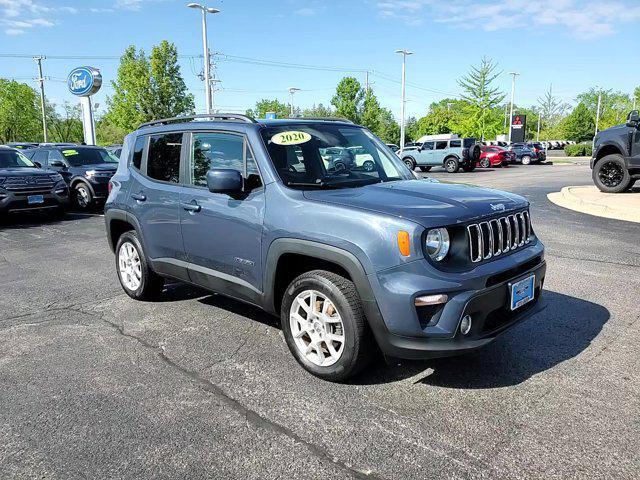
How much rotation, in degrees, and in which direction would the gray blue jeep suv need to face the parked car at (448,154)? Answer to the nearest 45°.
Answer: approximately 135° to its left

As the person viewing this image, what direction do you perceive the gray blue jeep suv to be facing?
facing the viewer and to the right of the viewer

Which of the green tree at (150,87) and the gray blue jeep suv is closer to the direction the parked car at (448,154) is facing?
the green tree

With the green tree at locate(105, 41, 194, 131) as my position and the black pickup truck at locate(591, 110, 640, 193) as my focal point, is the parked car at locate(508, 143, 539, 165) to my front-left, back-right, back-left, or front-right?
front-left

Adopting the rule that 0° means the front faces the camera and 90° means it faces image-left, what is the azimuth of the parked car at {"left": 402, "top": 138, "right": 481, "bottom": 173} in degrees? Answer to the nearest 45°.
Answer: approximately 135°

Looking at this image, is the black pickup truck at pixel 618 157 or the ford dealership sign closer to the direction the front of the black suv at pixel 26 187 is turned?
the black pickup truck

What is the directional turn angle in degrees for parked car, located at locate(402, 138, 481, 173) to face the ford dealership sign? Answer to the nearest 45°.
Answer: approximately 45° to its left

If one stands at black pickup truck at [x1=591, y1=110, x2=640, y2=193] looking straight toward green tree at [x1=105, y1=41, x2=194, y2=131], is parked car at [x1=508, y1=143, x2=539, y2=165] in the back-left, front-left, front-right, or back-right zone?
front-right

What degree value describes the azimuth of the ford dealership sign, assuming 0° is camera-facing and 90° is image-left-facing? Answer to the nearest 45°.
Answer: approximately 45°

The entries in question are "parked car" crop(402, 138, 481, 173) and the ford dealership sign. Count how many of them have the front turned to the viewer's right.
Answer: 0

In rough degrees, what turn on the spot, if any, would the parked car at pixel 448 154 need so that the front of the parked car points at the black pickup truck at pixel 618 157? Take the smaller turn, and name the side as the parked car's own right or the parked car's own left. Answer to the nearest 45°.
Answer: approximately 135° to the parked car's own left

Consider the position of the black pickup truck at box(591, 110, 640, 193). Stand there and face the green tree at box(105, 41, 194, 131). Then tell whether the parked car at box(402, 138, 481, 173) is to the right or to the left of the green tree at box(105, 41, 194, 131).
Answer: right

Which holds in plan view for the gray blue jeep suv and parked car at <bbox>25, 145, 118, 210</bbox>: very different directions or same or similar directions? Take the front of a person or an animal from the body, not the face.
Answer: same or similar directions

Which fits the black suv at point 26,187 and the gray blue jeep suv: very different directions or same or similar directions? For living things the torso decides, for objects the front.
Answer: same or similar directions

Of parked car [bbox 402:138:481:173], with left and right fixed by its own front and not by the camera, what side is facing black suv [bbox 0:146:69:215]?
left
